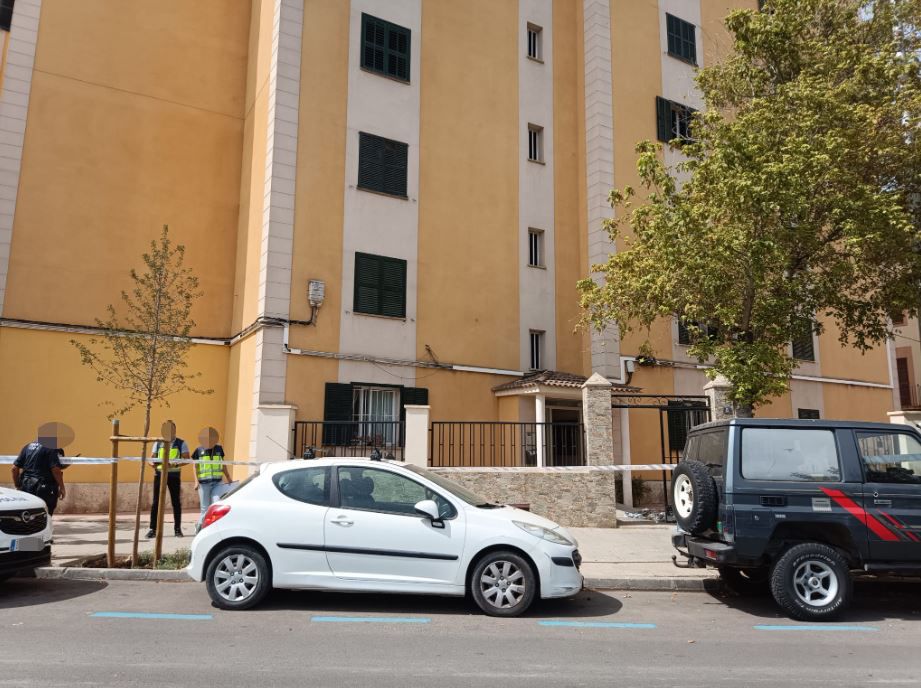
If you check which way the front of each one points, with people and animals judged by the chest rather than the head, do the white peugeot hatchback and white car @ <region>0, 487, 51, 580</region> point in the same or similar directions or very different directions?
same or similar directions

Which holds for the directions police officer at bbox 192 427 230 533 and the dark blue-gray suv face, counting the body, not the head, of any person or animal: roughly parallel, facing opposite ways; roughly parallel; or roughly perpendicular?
roughly perpendicular

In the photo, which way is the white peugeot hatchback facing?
to the viewer's right

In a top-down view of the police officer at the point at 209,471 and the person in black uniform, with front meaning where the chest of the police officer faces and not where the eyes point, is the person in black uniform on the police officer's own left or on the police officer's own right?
on the police officer's own right

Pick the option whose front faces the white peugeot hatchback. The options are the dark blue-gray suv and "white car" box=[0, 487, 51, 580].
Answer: the white car

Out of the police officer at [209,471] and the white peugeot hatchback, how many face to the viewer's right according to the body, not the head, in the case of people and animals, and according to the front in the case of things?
1

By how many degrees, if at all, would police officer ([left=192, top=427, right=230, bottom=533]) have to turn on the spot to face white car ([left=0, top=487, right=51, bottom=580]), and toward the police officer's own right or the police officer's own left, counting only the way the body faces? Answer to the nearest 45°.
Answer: approximately 45° to the police officer's own right

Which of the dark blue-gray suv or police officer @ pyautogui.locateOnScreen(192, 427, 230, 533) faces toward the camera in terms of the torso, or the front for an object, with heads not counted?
the police officer

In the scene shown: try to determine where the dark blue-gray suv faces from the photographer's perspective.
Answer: facing away from the viewer and to the right of the viewer

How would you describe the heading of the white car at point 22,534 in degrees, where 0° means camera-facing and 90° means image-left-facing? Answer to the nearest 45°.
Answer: approximately 315°

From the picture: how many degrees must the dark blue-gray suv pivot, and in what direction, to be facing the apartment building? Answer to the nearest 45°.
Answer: approximately 90° to its left

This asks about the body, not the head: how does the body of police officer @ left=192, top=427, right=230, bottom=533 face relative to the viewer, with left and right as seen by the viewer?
facing the viewer

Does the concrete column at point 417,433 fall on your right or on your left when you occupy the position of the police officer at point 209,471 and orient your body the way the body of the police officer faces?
on your left

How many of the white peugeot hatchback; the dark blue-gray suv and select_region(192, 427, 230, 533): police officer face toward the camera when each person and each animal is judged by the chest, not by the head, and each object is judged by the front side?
1

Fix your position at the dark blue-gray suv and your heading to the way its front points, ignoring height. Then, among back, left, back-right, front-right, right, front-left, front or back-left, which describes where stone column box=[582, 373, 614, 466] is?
left

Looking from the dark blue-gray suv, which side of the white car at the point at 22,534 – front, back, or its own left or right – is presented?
front

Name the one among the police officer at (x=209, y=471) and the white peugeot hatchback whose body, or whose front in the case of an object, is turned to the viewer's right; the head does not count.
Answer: the white peugeot hatchback

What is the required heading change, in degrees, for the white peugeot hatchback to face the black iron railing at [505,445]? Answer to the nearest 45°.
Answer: approximately 90° to its left

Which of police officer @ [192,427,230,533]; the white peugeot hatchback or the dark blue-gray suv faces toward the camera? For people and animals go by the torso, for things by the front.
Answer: the police officer
